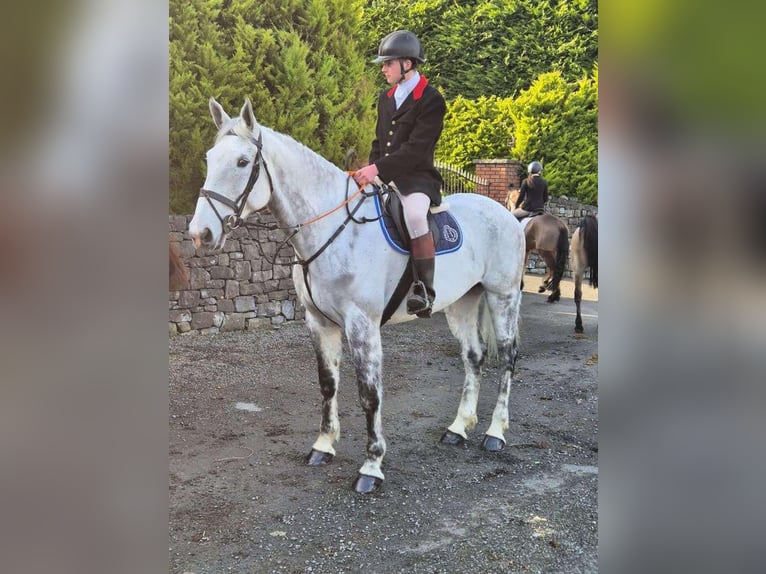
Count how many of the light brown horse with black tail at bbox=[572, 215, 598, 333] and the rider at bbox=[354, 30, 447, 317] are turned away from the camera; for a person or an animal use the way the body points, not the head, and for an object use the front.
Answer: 1

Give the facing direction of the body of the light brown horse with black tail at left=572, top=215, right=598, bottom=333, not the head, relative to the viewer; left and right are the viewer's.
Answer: facing away from the viewer

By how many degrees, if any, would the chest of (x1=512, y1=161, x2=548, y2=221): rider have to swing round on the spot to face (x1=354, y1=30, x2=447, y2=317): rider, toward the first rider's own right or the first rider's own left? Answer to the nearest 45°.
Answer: approximately 135° to the first rider's own left

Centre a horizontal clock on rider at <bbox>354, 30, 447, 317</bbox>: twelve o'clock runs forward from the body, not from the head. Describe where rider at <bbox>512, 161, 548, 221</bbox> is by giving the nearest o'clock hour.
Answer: rider at <bbox>512, 161, 548, 221</bbox> is roughly at 5 o'clock from rider at <bbox>354, 30, 447, 317</bbox>.

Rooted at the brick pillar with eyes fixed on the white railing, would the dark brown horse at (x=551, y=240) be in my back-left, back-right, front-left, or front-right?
back-left

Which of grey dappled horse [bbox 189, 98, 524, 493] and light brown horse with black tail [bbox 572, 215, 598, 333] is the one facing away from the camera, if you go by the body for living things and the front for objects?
the light brown horse with black tail

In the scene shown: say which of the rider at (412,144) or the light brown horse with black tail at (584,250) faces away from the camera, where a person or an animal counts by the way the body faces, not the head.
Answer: the light brown horse with black tail

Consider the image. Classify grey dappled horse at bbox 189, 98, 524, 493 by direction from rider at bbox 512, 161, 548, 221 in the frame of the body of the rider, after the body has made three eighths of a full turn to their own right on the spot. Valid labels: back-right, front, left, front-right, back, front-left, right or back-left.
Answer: right

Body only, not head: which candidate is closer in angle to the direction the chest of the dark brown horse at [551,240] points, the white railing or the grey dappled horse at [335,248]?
the white railing

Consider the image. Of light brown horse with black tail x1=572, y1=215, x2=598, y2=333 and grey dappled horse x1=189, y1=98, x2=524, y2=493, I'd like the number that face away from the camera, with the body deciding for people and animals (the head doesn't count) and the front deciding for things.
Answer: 1

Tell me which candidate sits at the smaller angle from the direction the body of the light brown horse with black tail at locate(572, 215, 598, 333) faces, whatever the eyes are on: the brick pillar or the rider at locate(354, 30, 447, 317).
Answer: the brick pillar
